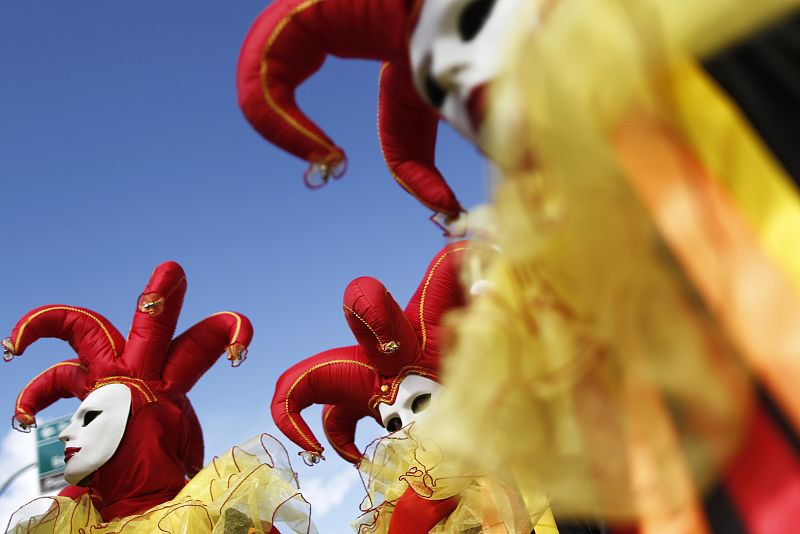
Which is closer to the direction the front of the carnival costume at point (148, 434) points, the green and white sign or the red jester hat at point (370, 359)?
the green and white sign

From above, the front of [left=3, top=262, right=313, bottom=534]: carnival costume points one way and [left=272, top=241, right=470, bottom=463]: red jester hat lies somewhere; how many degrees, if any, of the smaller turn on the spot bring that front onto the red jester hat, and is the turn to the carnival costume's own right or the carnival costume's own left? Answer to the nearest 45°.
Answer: approximately 180°

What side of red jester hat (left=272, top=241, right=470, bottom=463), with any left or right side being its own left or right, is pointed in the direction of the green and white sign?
right

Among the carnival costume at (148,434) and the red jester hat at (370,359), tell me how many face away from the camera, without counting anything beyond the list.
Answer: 0

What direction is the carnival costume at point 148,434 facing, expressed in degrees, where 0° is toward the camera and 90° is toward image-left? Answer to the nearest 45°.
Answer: approximately 90°

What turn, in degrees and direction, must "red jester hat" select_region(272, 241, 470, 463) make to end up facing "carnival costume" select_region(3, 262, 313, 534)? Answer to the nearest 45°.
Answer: approximately 45° to its right

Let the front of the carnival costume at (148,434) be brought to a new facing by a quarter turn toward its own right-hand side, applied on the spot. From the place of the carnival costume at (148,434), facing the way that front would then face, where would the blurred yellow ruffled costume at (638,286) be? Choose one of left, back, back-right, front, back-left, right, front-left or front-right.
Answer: back

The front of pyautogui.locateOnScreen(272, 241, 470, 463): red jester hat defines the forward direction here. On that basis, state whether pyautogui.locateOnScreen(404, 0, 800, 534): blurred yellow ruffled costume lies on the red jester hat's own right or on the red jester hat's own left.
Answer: on the red jester hat's own left

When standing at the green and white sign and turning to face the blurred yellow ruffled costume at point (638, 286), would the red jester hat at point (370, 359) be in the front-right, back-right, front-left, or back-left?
front-left
